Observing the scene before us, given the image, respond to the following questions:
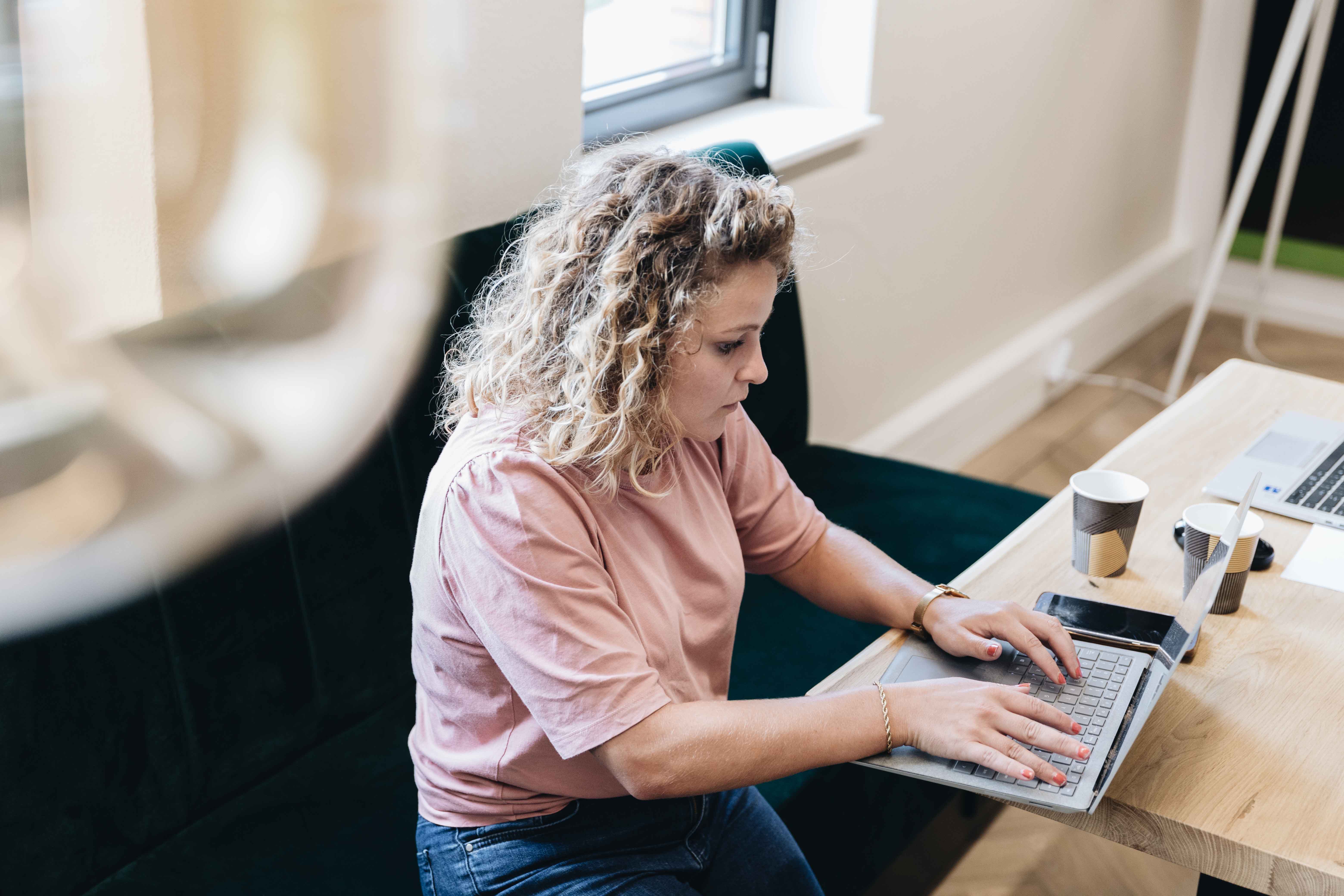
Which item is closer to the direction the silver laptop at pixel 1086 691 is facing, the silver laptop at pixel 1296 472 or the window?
the window

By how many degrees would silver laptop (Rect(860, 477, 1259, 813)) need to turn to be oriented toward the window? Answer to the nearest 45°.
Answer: approximately 45° to its right

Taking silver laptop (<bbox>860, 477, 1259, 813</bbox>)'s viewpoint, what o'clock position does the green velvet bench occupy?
The green velvet bench is roughly at 12 o'clock from the silver laptop.

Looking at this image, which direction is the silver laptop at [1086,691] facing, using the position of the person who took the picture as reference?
facing to the left of the viewer

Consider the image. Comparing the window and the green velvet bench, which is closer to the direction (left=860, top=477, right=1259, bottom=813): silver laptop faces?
the green velvet bench

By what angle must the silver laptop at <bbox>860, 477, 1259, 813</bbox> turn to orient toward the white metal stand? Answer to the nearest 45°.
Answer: approximately 90° to its right

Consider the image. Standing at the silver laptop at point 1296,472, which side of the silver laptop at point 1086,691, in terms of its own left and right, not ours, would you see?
right

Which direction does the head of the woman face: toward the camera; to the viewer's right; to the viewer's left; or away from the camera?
to the viewer's right

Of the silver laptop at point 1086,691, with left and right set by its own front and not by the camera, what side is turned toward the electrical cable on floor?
right
